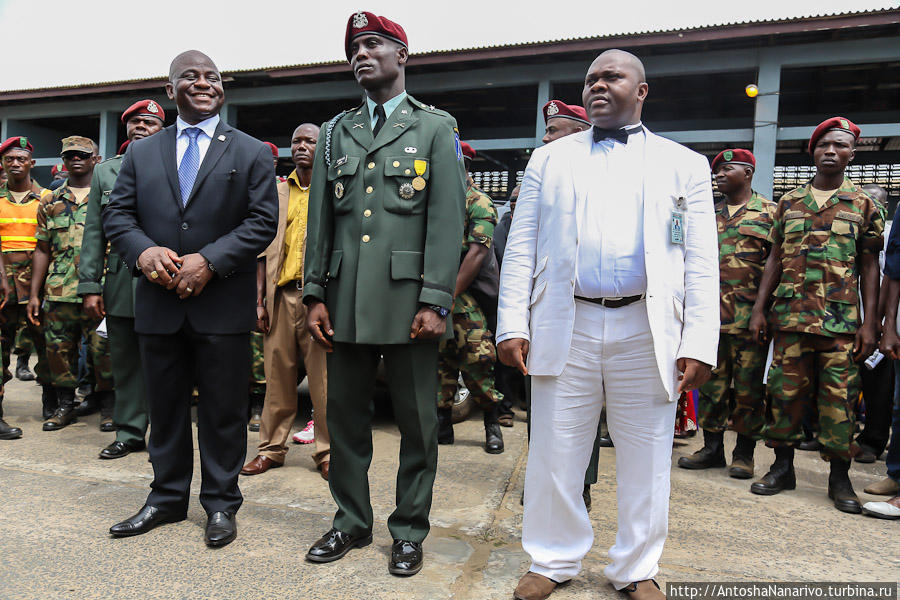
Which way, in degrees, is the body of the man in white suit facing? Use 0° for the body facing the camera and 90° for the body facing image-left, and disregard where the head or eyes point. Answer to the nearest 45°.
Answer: approximately 0°

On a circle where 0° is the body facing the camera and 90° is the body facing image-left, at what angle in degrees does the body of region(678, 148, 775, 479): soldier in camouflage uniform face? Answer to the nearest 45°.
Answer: approximately 45°

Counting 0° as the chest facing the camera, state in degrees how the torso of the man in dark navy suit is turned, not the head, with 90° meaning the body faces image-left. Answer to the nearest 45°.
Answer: approximately 0°

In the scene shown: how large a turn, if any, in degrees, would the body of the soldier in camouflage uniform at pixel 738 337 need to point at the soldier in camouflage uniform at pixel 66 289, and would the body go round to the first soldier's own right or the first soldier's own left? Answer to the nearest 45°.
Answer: approximately 45° to the first soldier's own right

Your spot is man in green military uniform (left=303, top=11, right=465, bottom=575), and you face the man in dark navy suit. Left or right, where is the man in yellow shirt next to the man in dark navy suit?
right
